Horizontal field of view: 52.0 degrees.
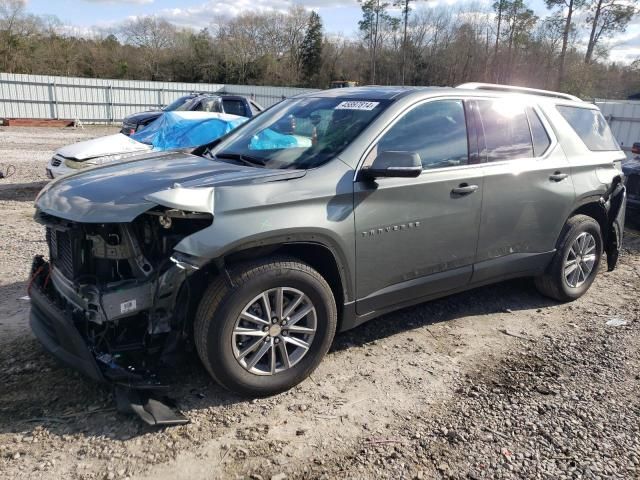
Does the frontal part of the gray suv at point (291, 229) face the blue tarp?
no

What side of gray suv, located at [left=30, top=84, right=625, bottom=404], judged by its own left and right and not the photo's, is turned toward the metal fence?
right

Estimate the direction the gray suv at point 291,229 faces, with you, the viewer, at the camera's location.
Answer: facing the viewer and to the left of the viewer
